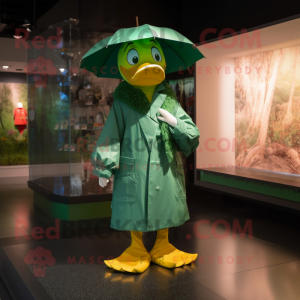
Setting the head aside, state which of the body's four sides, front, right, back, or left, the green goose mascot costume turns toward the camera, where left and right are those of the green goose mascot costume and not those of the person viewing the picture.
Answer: front

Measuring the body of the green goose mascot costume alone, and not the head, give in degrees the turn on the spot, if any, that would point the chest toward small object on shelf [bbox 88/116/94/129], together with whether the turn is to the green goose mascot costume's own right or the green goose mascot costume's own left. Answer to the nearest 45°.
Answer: approximately 180°

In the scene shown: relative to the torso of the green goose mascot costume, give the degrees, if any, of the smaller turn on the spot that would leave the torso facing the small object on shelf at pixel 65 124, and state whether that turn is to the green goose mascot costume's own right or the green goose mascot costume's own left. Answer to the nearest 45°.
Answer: approximately 135° to the green goose mascot costume's own right

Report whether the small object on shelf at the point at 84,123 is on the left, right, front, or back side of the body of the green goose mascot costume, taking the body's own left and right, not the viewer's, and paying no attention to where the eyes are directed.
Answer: back

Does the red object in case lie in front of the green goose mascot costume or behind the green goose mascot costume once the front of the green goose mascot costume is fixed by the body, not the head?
behind

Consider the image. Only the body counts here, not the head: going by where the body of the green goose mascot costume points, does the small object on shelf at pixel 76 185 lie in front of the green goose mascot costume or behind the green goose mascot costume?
behind

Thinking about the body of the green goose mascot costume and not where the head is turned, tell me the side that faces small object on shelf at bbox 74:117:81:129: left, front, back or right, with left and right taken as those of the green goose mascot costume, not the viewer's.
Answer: back
